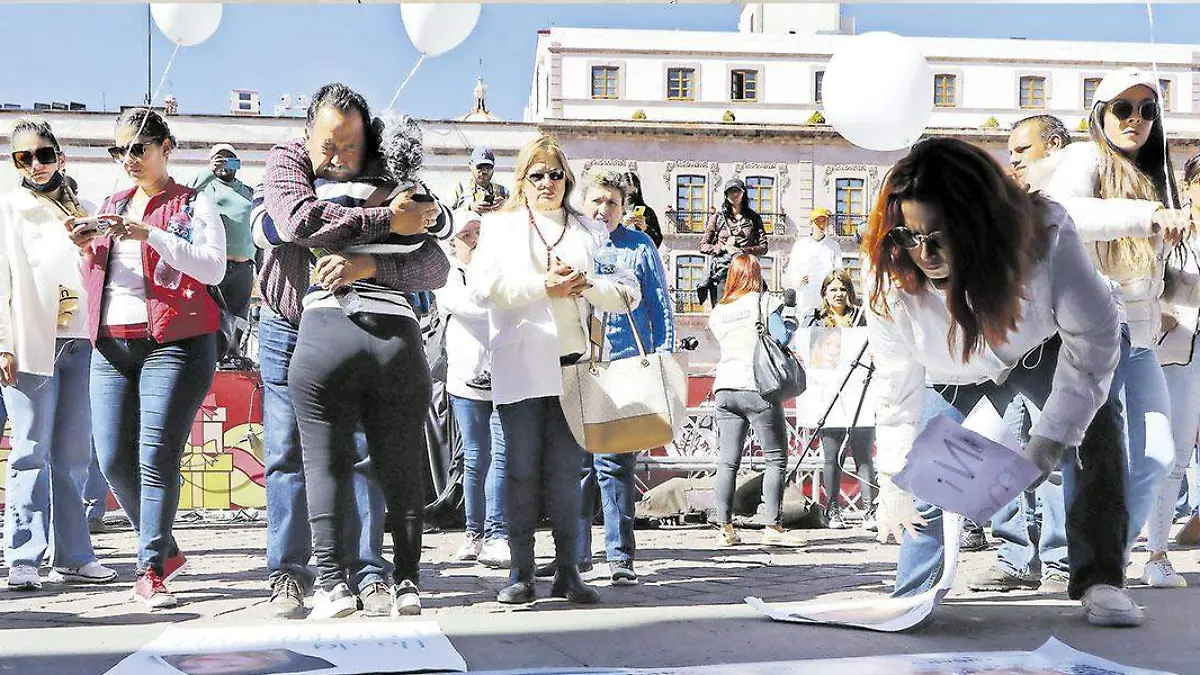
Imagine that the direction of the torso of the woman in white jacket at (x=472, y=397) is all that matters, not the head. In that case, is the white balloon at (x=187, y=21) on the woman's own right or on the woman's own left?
on the woman's own right

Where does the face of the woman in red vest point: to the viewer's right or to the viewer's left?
to the viewer's left

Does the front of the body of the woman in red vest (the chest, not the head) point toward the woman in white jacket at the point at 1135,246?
no

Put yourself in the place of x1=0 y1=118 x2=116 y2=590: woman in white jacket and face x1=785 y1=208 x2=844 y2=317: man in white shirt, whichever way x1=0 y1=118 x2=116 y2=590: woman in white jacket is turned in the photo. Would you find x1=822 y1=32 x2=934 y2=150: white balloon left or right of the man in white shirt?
right

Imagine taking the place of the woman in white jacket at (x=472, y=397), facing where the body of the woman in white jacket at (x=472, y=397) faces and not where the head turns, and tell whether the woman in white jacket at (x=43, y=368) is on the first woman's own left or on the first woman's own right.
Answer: on the first woman's own right

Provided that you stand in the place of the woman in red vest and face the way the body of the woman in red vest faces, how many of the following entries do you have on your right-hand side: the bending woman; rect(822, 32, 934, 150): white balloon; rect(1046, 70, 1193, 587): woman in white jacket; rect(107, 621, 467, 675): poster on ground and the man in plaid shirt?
0

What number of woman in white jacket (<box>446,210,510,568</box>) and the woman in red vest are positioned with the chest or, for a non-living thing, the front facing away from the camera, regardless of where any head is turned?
0

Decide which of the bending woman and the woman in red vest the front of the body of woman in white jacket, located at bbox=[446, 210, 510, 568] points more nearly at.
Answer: the bending woman

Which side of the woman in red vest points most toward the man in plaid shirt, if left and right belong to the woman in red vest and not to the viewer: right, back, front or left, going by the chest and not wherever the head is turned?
left

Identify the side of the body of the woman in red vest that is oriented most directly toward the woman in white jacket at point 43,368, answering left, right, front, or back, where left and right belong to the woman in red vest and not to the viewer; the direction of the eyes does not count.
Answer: right

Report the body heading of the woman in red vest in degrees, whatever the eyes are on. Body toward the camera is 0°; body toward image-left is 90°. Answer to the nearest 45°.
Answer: approximately 45°
